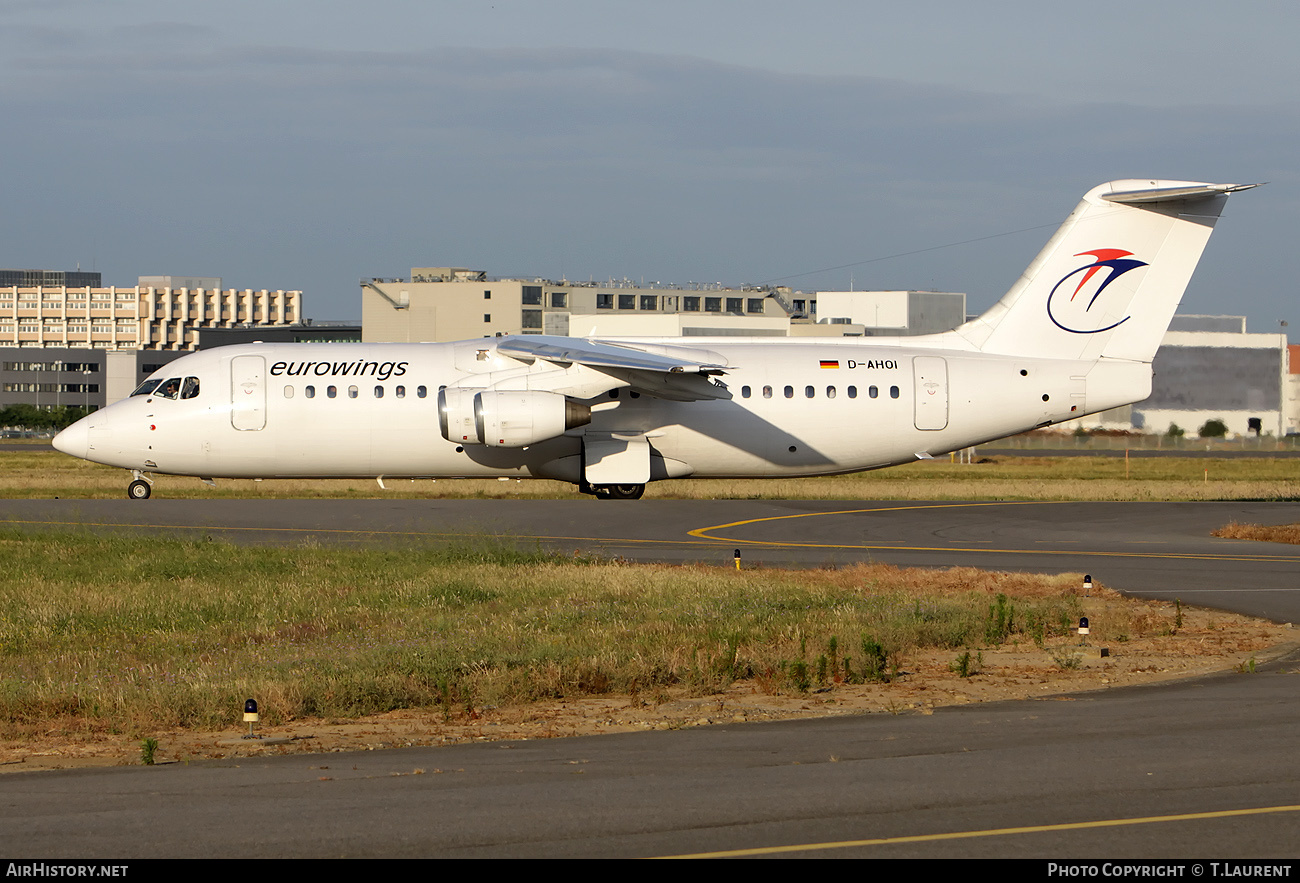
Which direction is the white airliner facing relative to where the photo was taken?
to the viewer's left
